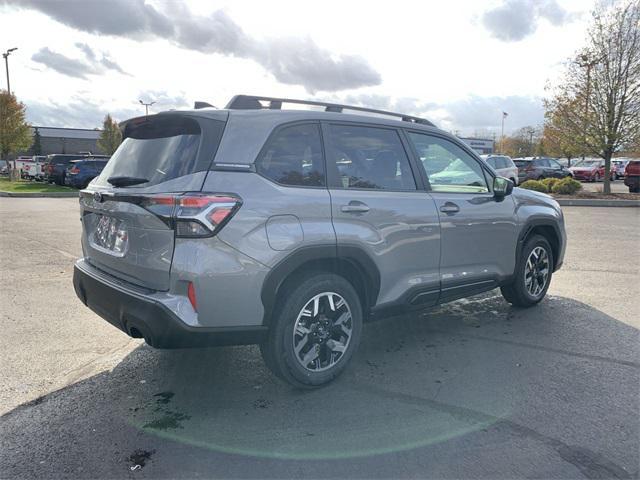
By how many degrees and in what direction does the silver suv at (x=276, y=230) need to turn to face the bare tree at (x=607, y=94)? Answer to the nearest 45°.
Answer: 0° — it already faces it

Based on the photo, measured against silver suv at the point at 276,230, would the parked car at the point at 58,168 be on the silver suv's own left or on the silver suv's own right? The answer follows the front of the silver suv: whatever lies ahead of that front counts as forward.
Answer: on the silver suv's own left

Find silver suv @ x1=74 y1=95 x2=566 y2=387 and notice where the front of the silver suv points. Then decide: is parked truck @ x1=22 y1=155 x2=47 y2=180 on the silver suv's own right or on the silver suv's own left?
on the silver suv's own left

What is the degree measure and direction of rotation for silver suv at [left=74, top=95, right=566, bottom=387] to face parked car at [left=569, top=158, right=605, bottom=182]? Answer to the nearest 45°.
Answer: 0° — it already faces it

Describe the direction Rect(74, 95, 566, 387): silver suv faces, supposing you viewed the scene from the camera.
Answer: facing away from the viewer and to the right of the viewer

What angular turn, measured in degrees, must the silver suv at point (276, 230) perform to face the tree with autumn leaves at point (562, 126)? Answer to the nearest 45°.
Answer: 0° — it already faces it
